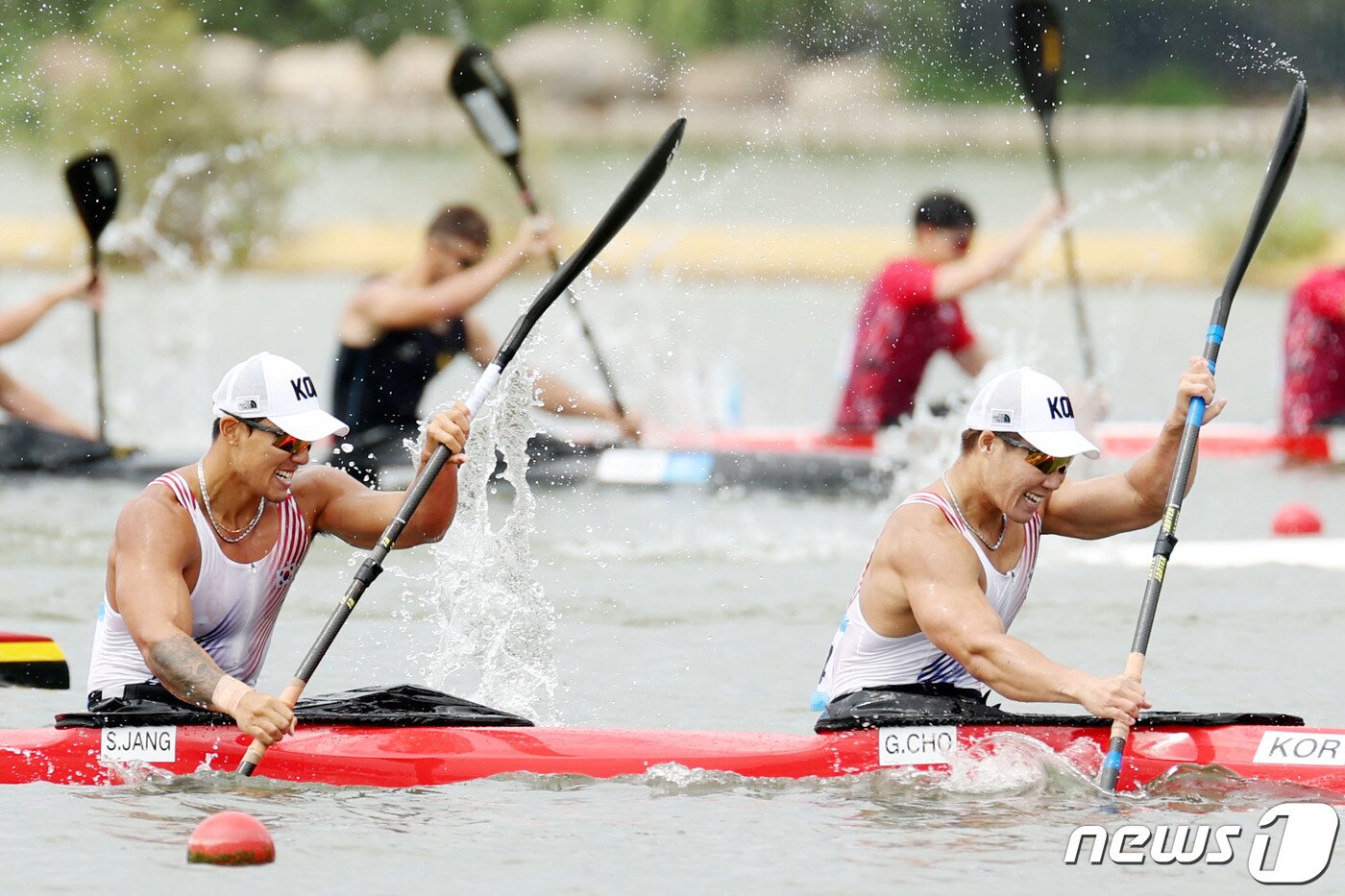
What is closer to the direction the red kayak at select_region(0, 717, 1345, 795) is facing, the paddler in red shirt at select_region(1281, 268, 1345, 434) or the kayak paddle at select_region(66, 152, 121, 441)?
the paddler in red shirt

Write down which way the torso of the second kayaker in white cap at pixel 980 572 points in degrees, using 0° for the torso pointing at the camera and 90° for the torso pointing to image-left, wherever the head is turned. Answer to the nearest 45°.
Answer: approximately 315°

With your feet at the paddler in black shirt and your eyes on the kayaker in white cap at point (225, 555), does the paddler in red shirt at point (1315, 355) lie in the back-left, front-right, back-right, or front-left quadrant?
back-left

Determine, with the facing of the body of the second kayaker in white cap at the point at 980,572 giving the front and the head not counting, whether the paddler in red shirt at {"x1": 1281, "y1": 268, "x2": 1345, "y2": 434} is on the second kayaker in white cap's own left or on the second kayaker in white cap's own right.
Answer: on the second kayaker in white cap's own left

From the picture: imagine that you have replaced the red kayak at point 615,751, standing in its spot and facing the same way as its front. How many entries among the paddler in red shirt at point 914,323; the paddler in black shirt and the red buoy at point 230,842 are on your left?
2

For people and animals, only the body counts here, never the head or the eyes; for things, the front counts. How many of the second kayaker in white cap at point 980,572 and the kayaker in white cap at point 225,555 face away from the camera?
0

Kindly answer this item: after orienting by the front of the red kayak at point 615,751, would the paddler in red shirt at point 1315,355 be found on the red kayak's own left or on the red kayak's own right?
on the red kayak's own left

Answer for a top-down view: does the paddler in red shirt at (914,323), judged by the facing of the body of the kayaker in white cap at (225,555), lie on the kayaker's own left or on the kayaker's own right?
on the kayaker's own left

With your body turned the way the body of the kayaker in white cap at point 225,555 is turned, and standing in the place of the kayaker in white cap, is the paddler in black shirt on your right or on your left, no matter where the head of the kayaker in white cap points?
on your left

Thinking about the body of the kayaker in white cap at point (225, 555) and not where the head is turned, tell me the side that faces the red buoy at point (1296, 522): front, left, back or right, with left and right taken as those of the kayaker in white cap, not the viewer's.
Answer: left

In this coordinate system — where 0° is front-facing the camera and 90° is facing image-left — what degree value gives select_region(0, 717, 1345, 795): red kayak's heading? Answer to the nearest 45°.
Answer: approximately 270°

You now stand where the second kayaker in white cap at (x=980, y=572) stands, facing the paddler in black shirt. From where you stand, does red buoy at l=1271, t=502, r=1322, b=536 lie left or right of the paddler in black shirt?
right

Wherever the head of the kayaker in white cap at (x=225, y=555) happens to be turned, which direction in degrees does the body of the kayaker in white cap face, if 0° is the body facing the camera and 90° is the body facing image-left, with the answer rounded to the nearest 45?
approximately 315°

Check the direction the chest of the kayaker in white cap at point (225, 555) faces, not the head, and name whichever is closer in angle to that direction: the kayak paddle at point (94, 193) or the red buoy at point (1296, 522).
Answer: the red buoy

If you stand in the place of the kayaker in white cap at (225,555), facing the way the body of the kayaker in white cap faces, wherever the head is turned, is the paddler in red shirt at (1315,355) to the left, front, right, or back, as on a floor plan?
left
